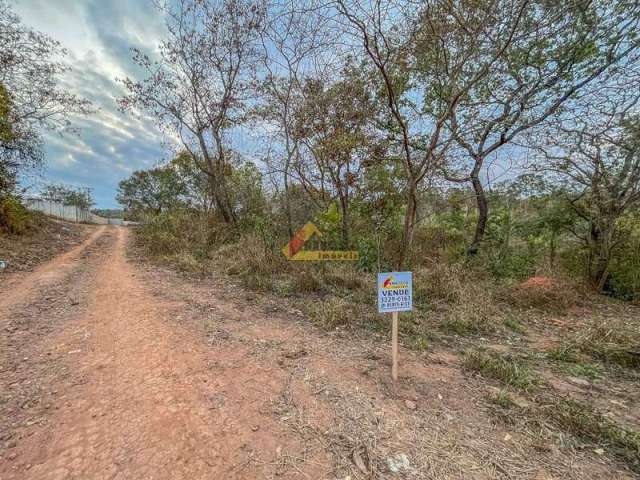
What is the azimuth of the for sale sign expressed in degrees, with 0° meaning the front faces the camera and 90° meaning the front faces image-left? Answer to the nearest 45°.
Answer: approximately 0°
